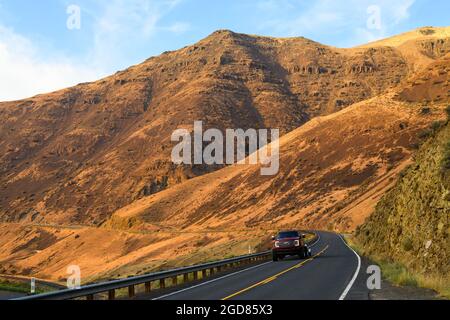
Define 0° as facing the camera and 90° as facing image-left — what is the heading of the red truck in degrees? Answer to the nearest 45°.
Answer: approximately 0°

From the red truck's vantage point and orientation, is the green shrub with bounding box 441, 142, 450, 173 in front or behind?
in front

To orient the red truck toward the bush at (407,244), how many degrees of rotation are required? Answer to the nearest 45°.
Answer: approximately 45° to its left
